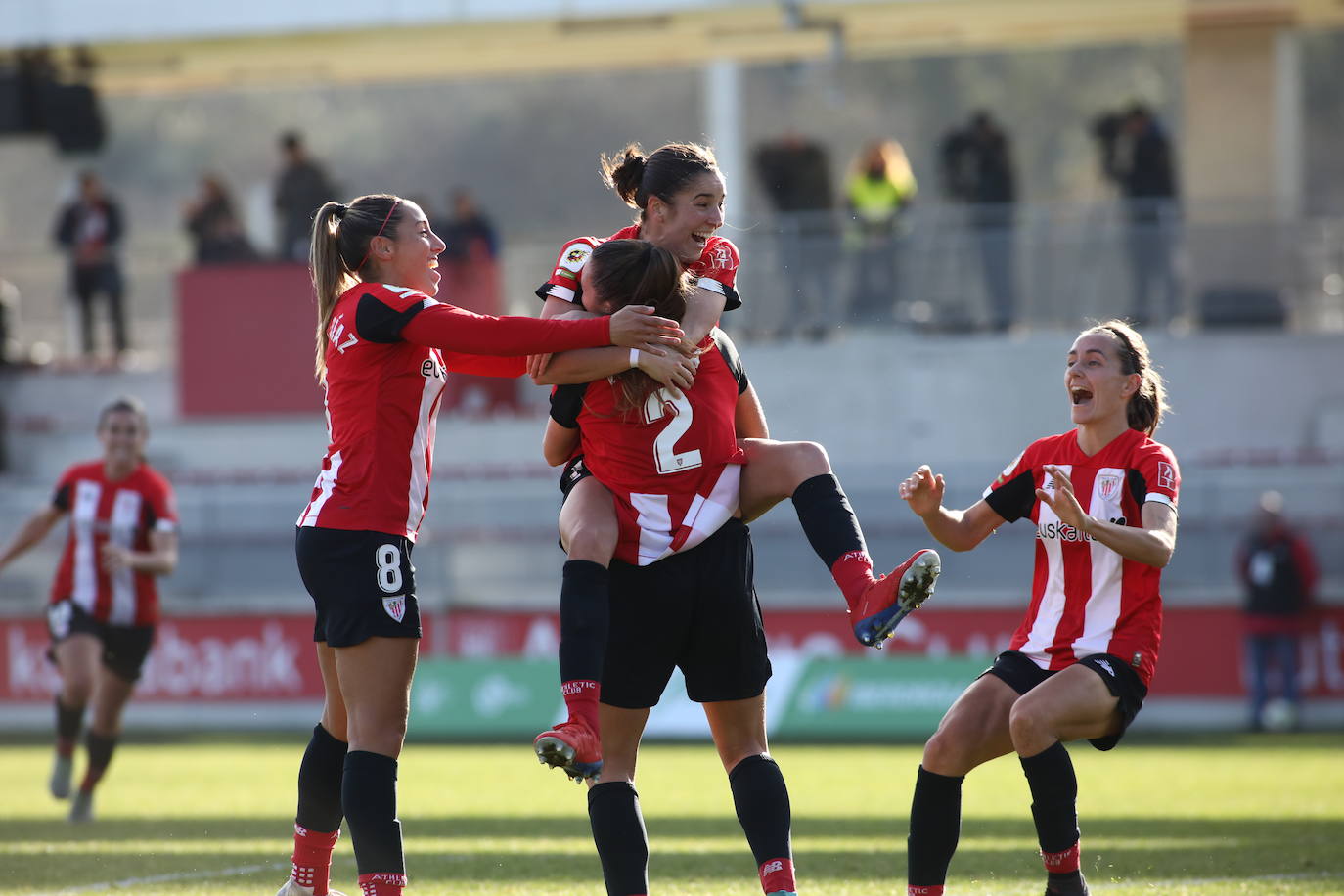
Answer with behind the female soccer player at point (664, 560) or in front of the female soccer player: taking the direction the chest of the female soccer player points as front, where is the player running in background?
in front

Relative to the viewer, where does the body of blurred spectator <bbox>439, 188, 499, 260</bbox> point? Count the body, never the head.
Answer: toward the camera

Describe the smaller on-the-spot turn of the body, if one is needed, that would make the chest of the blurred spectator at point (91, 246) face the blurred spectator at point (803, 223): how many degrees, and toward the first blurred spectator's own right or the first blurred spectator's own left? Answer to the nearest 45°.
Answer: approximately 45° to the first blurred spectator's own left

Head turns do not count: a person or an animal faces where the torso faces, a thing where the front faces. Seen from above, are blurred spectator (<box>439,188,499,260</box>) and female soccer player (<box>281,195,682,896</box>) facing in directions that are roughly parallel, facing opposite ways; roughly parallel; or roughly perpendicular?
roughly perpendicular

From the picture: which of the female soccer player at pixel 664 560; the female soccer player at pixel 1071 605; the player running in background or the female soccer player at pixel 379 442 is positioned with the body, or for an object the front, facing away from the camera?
the female soccer player at pixel 664 560

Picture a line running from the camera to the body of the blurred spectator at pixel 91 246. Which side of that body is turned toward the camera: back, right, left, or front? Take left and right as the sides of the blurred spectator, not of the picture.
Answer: front

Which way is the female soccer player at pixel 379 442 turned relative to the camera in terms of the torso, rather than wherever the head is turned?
to the viewer's right

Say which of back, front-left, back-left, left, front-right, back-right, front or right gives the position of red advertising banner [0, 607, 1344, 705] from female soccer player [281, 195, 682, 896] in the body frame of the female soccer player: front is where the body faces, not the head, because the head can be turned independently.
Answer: left

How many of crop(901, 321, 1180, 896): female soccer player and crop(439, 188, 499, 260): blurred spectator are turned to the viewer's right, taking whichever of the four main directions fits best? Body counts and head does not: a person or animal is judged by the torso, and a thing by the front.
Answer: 0

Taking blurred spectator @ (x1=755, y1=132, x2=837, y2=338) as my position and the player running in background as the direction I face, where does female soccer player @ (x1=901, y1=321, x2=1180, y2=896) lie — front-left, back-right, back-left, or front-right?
front-left

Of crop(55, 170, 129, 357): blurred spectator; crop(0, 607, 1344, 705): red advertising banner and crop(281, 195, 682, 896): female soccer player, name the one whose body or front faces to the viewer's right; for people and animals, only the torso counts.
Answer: the female soccer player

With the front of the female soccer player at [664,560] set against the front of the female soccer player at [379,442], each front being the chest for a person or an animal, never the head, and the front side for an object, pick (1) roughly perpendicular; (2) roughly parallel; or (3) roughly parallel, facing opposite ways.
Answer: roughly perpendicular

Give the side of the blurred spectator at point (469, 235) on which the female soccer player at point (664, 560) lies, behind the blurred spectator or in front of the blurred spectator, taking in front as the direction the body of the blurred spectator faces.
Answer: in front

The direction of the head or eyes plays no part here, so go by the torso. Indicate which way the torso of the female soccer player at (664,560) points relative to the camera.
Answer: away from the camera

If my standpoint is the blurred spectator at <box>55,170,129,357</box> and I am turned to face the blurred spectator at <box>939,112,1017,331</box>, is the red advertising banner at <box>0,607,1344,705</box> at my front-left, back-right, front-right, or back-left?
front-right

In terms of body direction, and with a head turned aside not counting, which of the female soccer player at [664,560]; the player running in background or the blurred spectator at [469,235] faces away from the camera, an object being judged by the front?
the female soccer player

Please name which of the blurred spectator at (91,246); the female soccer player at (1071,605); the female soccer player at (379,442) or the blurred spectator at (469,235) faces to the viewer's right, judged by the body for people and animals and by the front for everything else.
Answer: the female soccer player at (379,442)

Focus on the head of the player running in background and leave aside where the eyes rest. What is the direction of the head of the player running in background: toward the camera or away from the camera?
toward the camera

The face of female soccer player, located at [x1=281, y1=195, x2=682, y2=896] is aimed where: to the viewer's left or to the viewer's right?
to the viewer's right
